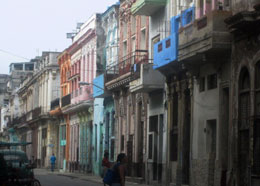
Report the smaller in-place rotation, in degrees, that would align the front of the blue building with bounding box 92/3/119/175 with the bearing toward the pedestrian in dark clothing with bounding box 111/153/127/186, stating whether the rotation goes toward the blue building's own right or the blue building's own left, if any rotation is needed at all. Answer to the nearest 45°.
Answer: approximately 45° to the blue building's own left

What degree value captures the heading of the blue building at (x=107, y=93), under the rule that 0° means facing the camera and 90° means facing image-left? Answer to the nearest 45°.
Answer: approximately 45°
